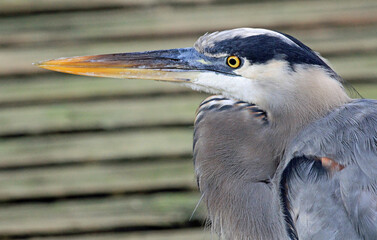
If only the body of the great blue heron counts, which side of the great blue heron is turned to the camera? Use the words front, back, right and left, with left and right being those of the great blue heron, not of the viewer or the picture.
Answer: left

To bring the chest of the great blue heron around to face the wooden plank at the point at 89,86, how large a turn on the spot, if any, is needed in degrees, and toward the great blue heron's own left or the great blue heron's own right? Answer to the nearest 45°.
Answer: approximately 45° to the great blue heron's own right

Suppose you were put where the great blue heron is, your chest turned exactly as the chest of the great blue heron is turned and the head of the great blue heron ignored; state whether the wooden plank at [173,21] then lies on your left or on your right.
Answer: on your right

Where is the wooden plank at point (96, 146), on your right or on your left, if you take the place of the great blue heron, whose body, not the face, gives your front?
on your right

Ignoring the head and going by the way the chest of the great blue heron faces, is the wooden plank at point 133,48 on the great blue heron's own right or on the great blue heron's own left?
on the great blue heron's own right

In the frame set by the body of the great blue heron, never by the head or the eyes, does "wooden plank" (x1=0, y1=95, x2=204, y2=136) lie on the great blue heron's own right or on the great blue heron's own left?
on the great blue heron's own right

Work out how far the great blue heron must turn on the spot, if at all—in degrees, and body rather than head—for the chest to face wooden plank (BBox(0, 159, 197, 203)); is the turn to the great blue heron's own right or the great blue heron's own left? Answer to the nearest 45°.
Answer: approximately 45° to the great blue heron's own right

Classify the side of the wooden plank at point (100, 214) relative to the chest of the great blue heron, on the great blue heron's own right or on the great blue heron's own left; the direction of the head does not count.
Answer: on the great blue heron's own right
